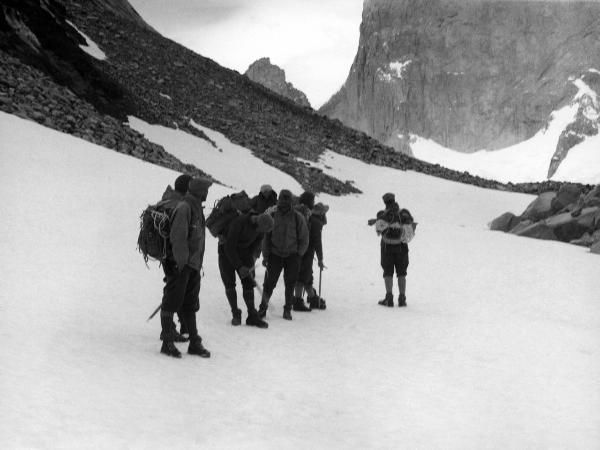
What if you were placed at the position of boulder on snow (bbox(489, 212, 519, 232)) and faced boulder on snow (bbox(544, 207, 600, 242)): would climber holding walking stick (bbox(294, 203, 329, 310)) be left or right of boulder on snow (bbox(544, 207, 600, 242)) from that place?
right

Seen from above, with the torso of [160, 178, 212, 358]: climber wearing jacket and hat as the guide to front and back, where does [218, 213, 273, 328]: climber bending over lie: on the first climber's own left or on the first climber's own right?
on the first climber's own left

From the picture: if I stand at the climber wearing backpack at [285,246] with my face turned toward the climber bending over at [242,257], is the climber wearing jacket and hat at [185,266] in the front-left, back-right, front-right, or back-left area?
front-left

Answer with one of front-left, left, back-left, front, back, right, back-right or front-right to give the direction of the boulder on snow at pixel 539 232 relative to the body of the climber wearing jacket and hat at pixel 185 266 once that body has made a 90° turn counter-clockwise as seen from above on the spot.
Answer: front-right

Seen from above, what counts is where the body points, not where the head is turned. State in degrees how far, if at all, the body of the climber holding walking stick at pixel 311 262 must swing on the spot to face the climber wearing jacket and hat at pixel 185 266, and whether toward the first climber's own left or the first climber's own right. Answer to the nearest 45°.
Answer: approximately 90° to the first climber's own right

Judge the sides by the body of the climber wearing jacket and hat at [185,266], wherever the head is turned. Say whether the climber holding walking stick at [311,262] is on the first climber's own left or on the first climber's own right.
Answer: on the first climber's own left

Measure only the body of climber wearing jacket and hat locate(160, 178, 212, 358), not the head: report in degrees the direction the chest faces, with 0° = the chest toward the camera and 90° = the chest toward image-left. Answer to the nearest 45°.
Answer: approximately 270°
